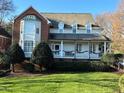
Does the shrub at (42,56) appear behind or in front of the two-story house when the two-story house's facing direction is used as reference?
in front

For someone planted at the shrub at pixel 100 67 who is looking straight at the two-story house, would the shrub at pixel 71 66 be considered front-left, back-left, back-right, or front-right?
front-left

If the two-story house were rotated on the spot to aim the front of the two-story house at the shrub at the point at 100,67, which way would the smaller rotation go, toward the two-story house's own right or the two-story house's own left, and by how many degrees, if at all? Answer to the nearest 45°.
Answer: approximately 45° to the two-story house's own left

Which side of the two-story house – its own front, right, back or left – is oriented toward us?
front
